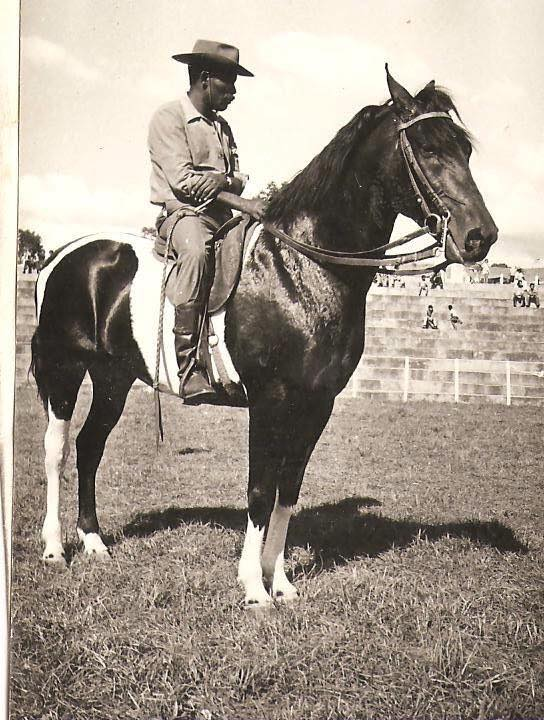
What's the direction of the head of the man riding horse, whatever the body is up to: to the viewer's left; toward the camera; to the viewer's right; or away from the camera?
to the viewer's right

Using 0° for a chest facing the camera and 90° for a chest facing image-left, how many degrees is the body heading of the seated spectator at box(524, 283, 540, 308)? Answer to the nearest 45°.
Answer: approximately 0°

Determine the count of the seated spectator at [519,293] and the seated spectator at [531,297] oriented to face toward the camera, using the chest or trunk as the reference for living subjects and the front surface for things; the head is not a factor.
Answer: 2

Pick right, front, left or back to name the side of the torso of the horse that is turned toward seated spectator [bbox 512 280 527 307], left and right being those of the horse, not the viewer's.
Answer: left

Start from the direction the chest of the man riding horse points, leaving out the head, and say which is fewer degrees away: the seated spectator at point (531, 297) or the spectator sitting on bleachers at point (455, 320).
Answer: the seated spectator
